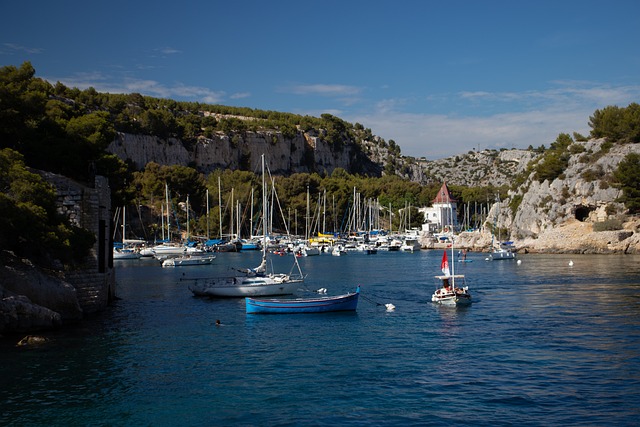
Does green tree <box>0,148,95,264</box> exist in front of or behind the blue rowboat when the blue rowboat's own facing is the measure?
behind

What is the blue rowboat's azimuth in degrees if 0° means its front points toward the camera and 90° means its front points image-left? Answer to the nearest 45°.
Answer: approximately 270°

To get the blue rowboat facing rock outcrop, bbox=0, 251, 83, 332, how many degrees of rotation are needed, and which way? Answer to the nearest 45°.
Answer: approximately 135° to its right

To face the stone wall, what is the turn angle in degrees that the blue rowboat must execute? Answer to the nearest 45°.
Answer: approximately 180°
